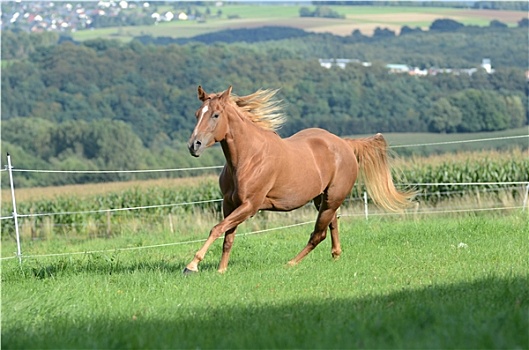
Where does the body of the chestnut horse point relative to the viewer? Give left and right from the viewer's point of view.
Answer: facing the viewer and to the left of the viewer
